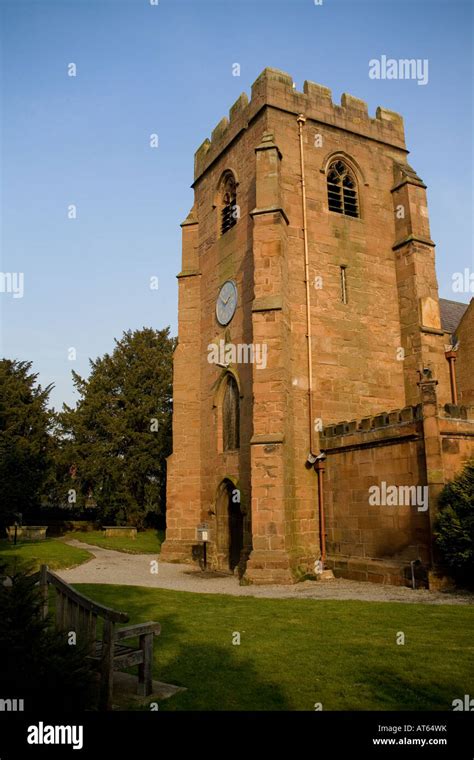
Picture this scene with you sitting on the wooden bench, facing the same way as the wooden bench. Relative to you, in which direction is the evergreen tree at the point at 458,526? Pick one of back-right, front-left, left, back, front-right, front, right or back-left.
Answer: front

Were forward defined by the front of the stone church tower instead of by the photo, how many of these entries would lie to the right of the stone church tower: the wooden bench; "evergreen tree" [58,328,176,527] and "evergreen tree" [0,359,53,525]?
2

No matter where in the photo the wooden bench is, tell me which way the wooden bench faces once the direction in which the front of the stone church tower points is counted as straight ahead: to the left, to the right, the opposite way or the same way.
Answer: the opposite way

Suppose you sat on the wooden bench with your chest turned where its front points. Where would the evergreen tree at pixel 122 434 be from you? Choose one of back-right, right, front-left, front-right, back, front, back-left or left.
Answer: front-left

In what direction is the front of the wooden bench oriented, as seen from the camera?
facing away from the viewer and to the right of the viewer

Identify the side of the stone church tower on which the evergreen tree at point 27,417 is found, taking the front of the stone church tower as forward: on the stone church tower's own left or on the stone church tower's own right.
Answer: on the stone church tower's own right

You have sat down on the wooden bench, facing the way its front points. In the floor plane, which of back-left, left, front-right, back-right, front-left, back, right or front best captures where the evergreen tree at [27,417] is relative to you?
front-left

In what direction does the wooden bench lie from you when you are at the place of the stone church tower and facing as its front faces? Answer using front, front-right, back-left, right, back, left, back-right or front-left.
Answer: front-left

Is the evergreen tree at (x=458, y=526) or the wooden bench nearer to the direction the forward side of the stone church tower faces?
the wooden bench

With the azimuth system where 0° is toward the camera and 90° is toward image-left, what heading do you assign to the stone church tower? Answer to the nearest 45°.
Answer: approximately 45°

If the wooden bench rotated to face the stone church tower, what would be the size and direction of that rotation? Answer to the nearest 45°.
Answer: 0° — it already faces it

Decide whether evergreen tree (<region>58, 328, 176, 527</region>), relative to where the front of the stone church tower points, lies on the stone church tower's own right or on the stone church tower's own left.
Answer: on the stone church tower's own right
